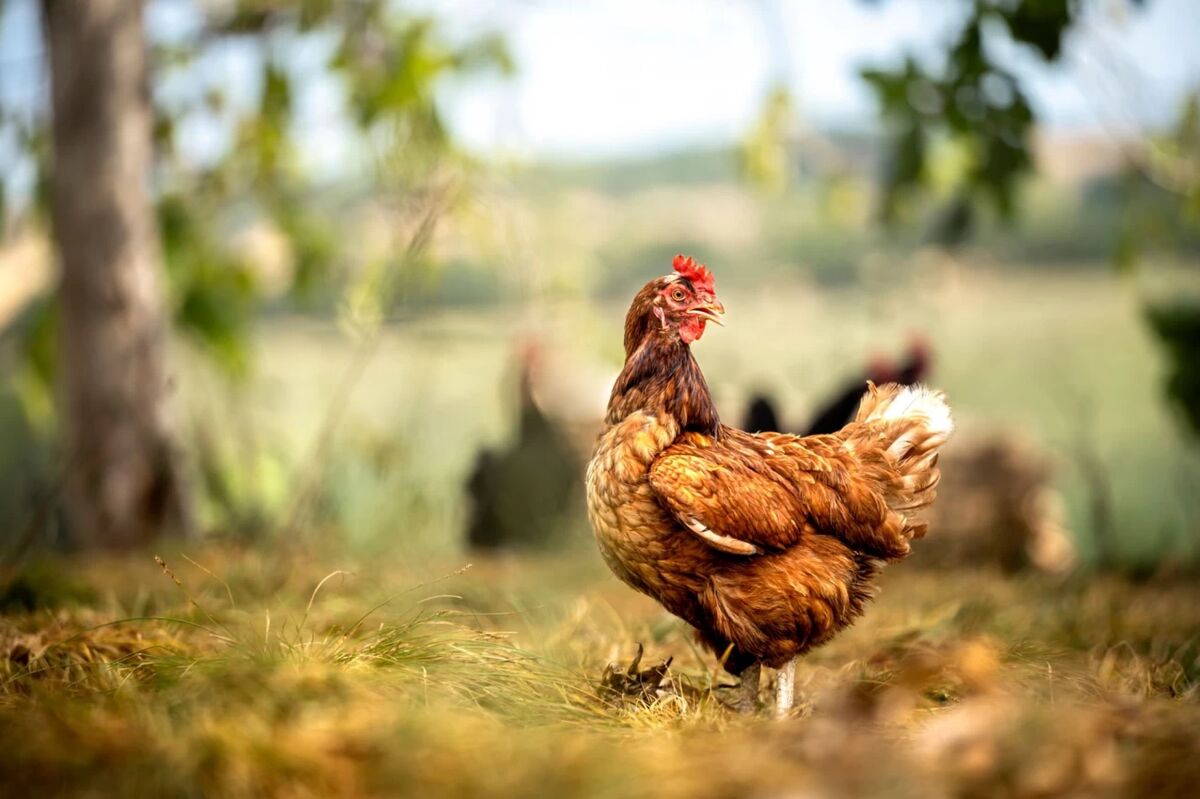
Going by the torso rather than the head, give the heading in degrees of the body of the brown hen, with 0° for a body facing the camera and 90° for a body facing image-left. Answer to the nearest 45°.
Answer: approximately 90°

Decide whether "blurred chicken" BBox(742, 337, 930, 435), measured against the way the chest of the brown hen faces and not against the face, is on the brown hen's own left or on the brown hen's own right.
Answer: on the brown hen's own right

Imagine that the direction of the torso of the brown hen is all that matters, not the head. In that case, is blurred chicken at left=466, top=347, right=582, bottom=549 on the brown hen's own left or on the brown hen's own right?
on the brown hen's own right

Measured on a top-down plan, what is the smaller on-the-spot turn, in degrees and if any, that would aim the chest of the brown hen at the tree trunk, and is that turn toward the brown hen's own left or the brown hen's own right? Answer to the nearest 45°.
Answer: approximately 45° to the brown hen's own right

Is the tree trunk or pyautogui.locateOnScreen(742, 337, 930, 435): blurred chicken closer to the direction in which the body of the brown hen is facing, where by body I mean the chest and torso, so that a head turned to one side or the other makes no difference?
the tree trunk
